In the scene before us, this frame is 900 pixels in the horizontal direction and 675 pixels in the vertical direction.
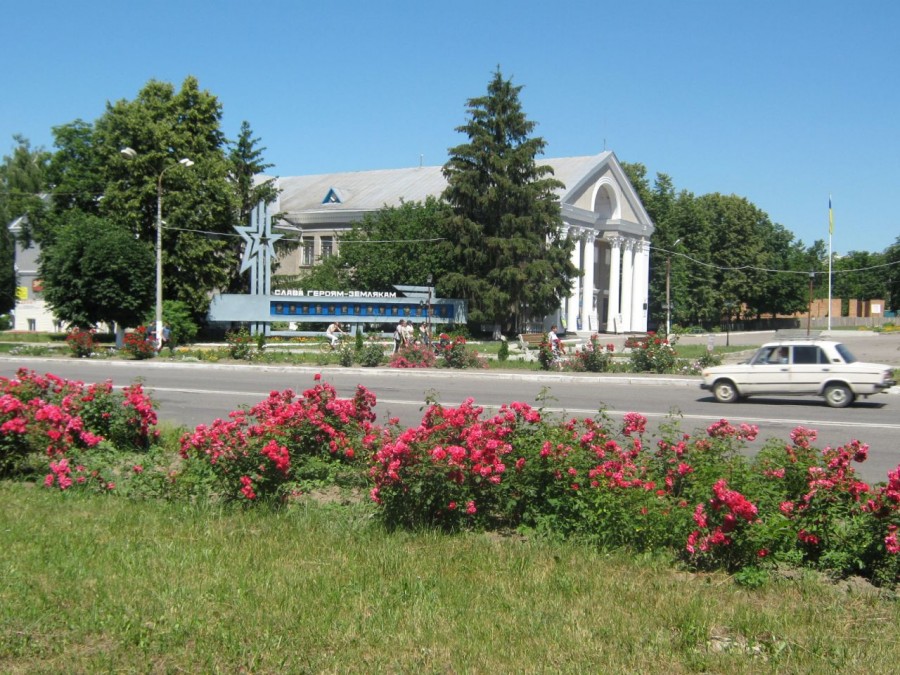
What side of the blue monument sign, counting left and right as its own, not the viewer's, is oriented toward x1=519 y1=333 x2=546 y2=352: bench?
left

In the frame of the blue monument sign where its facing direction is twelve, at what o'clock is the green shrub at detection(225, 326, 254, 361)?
The green shrub is roughly at 12 o'clock from the blue monument sign.

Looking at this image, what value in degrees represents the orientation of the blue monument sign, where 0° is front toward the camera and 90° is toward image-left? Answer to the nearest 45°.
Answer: approximately 0°

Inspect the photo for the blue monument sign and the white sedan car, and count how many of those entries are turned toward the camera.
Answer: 1

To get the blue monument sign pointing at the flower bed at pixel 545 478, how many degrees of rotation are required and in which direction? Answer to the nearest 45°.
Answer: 0° — it already faces it

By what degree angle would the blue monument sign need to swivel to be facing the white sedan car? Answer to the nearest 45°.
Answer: approximately 45° to its left
